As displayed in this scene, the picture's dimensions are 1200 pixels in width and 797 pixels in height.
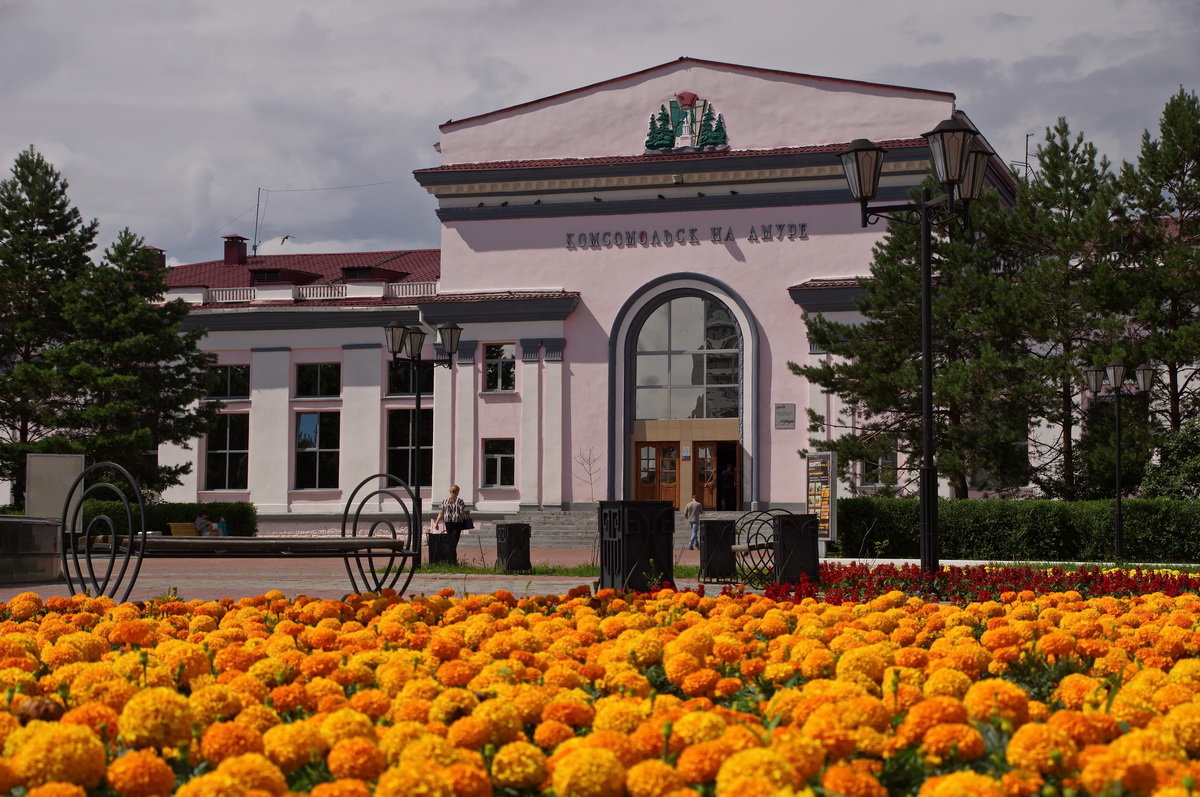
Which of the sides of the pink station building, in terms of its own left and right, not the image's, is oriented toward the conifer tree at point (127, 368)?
right

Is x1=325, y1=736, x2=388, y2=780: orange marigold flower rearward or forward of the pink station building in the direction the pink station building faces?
forward

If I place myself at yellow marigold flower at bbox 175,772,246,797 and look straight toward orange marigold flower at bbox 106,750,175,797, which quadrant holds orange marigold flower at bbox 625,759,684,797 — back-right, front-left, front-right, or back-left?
back-right

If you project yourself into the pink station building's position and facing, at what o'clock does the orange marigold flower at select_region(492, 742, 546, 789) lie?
The orange marigold flower is roughly at 12 o'clock from the pink station building.

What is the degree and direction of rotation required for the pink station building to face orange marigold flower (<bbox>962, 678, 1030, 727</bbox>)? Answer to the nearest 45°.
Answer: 0° — it already faces it

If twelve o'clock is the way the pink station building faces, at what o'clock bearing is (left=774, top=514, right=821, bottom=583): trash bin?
The trash bin is roughly at 12 o'clock from the pink station building.

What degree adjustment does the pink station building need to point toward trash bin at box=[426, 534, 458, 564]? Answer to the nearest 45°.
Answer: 0° — it already faces it

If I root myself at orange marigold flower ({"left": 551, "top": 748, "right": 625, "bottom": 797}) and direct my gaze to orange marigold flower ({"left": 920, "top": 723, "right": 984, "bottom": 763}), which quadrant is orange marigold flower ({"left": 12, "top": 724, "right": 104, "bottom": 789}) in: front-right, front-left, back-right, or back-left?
back-left

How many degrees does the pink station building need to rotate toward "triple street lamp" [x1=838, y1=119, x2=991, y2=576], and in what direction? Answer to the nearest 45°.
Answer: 0° — it already faces it

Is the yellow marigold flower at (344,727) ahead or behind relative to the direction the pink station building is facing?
ahead

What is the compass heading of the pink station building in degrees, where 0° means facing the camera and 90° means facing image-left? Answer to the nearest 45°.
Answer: approximately 0°

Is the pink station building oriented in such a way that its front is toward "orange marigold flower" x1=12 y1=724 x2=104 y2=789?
yes
